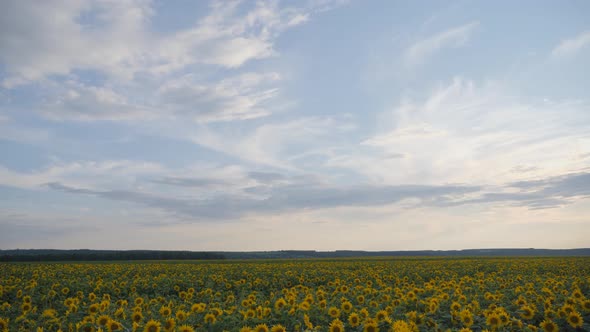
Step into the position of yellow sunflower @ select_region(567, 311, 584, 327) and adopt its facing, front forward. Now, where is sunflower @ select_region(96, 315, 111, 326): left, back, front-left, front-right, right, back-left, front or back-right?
front-right

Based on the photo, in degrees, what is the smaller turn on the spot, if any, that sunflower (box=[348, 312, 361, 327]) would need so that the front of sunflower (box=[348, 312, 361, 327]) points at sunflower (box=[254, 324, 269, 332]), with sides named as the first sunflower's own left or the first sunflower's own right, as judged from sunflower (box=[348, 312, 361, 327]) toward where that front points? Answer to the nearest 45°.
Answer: approximately 45° to the first sunflower's own right

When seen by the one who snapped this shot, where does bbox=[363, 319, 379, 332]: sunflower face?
facing the viewer

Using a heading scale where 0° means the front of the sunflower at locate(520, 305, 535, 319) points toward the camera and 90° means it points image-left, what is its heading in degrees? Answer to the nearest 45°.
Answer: approximately 0°

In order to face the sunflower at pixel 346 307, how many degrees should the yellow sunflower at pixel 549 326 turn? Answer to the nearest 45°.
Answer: approximately 90° to its right

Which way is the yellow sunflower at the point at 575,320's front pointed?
toward the camera

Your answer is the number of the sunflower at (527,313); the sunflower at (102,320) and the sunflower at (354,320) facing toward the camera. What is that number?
3

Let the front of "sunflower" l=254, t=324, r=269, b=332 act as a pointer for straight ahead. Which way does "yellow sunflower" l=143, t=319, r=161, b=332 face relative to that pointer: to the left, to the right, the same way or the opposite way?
the same way

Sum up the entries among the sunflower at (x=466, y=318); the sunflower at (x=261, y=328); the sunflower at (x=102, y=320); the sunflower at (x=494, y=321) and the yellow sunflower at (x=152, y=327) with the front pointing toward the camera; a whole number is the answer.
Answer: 5

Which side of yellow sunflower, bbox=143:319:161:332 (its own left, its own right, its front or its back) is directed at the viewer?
front

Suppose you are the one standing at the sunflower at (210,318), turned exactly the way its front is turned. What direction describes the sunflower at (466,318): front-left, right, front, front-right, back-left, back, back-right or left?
left

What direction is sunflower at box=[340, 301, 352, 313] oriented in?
toward the camera

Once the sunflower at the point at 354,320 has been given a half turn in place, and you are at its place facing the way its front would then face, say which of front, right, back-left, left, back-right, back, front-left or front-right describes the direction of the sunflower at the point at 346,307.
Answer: front

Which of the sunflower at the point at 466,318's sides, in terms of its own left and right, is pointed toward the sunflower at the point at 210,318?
right

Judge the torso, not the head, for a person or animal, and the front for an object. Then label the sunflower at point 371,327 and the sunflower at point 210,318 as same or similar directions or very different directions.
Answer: same or similar directions

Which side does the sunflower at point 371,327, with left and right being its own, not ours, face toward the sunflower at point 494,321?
left

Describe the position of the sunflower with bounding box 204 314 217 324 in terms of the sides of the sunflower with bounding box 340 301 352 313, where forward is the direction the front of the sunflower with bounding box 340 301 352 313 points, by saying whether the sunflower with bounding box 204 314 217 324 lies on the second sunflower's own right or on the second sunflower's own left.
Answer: on the second sunflower's own right

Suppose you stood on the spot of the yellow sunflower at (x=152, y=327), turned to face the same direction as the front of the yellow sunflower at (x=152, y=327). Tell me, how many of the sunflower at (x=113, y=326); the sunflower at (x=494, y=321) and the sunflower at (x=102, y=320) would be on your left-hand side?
1

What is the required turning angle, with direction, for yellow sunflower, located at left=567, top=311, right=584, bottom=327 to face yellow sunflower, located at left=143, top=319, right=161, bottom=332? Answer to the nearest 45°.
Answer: approximately 45° to its right

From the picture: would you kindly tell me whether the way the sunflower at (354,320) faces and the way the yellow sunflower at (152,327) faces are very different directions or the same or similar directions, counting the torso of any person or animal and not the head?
same or similar directions
